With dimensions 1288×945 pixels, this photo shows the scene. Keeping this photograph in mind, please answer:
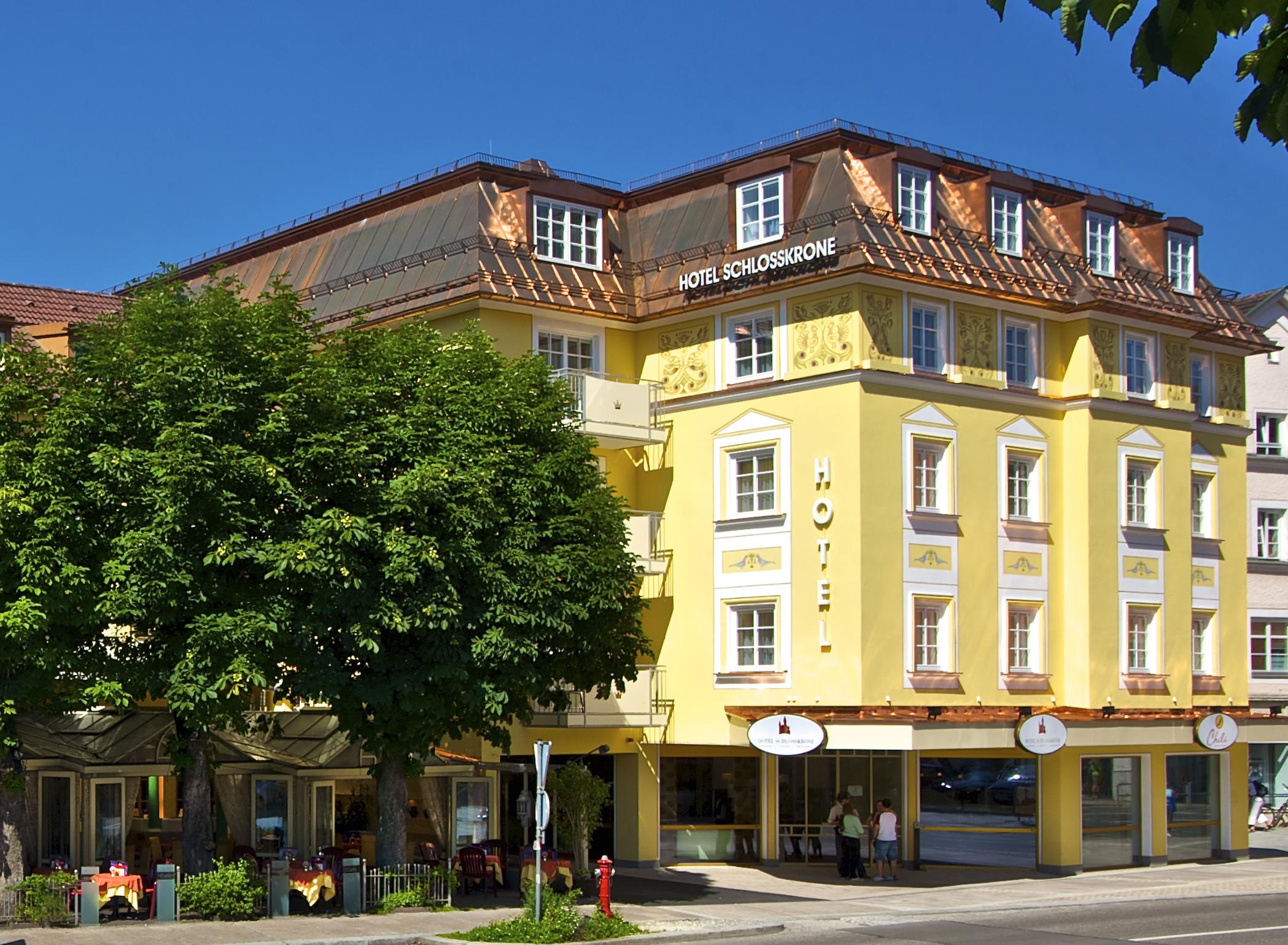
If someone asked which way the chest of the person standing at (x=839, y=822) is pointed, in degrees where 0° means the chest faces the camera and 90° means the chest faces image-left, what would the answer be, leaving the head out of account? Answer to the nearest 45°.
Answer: approximately 270°

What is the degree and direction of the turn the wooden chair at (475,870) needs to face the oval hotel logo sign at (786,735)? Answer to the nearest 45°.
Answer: approximately 45° to its right

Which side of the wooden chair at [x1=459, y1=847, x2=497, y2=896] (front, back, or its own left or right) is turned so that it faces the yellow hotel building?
front

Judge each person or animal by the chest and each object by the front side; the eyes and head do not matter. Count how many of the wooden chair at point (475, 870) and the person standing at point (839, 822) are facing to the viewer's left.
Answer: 0

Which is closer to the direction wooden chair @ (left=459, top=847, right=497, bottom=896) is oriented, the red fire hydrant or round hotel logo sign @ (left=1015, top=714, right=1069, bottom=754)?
the round hotel logo sign

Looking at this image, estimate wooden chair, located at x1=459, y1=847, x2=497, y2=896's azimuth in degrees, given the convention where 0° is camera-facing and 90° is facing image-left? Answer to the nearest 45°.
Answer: approximately 225°

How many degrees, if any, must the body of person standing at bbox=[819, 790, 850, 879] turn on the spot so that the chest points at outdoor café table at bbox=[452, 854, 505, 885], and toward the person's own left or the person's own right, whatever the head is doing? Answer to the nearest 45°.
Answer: approximately 135° to the person's own right
